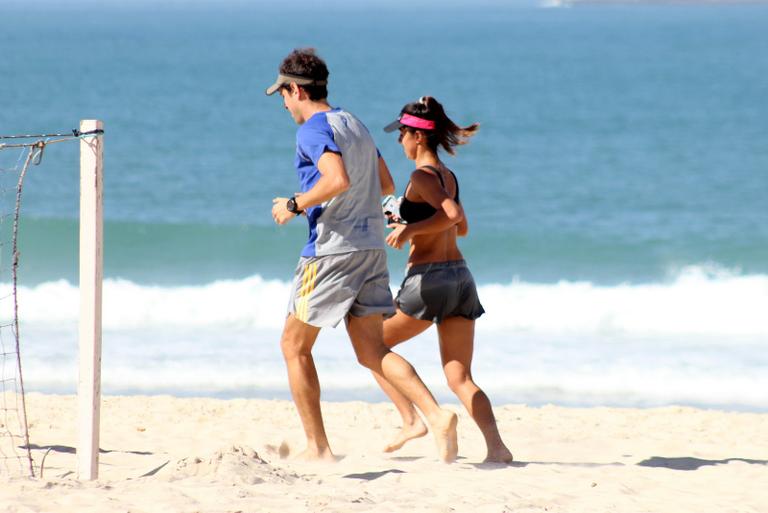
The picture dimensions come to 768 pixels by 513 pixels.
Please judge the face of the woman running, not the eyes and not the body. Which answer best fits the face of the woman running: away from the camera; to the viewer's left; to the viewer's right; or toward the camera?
to the viewer's left

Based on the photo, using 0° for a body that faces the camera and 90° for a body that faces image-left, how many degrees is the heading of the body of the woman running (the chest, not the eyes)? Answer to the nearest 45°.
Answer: approximately 90°

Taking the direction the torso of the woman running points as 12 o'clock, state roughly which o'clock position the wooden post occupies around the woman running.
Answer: The wooden post is roughly at 11 o'clock from the woman running.
